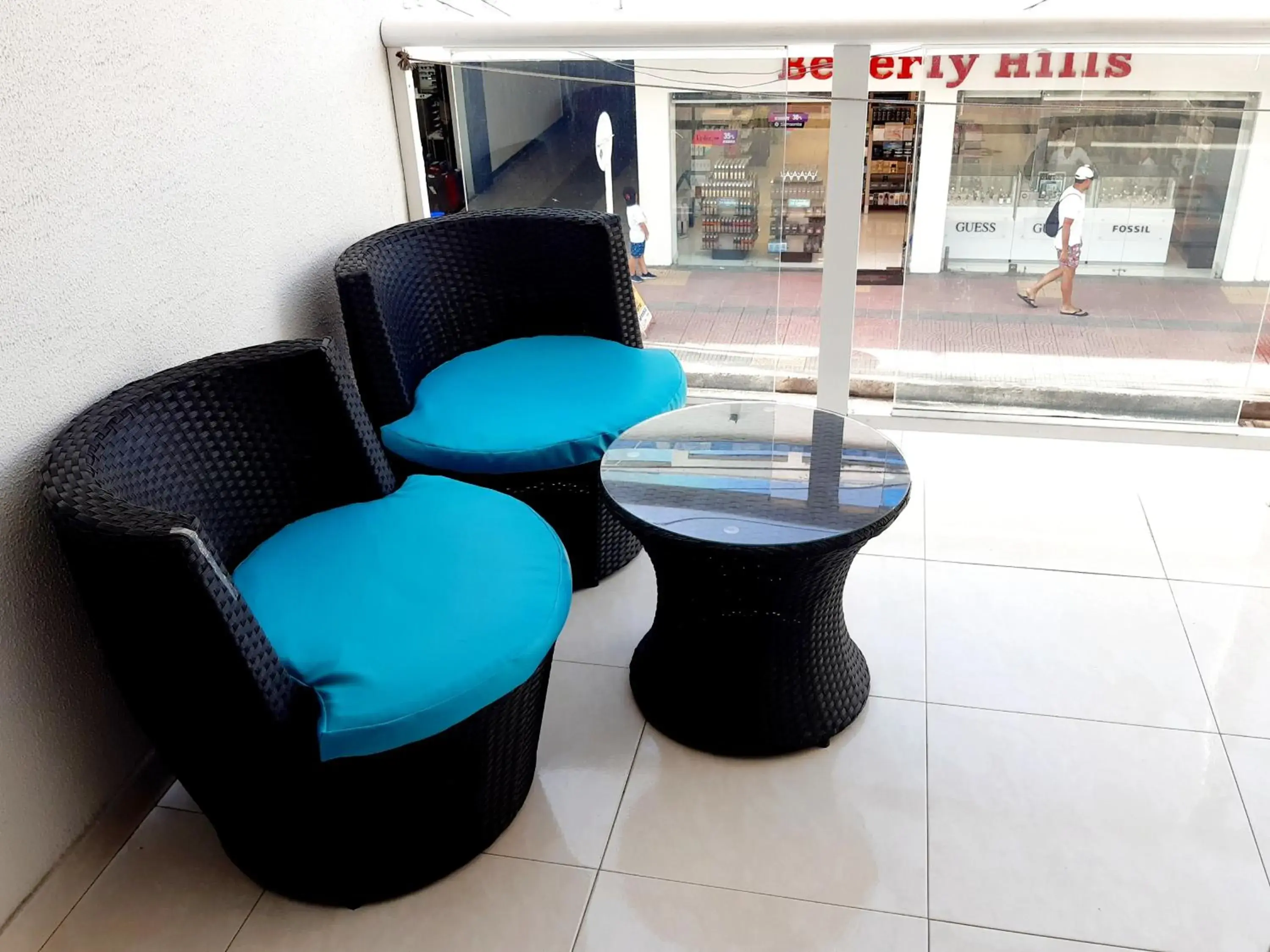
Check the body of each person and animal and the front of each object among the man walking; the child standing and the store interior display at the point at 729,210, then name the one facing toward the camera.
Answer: the store interior display

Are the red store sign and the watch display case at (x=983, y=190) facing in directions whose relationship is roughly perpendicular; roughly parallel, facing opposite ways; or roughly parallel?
roughly parallel

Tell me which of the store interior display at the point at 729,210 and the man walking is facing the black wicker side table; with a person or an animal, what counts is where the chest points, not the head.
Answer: the store interior display

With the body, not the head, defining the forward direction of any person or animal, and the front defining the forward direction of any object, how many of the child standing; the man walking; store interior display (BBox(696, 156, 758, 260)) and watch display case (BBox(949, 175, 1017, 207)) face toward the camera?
2

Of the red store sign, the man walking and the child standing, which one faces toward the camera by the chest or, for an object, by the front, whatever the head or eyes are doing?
the red store sign

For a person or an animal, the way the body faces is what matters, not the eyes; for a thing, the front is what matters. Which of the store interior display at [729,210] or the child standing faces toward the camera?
the store interior display

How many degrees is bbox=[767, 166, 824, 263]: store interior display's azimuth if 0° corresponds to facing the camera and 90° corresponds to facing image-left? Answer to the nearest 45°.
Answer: approximately 0°

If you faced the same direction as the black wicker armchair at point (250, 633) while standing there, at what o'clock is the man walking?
The man walking is roughly at 10 o'clock from the black wicker armchair.

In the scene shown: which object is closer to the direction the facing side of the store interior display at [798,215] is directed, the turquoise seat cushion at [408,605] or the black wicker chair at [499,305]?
the turquoise seat cushion

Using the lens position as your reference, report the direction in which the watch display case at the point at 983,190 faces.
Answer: facing the viewer

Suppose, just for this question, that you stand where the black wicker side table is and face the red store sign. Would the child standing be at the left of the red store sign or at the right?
left

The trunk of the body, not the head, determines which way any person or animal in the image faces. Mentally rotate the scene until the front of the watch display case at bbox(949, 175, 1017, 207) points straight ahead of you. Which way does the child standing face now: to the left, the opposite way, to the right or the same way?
to the left
